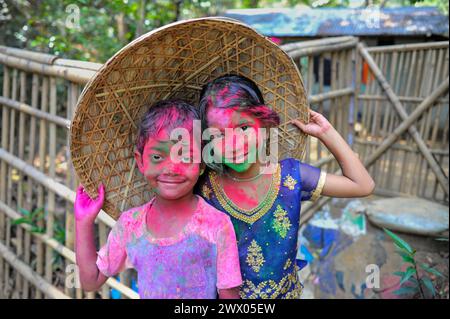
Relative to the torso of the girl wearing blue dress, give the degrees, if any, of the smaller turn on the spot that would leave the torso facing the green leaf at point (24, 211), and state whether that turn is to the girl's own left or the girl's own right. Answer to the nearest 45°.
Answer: approximately 135° to the girl's own right

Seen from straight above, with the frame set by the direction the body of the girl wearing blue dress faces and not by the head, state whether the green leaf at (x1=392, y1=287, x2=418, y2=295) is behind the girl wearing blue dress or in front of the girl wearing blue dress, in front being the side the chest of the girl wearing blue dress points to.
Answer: behind

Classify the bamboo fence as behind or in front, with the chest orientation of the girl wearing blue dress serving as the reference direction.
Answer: behind

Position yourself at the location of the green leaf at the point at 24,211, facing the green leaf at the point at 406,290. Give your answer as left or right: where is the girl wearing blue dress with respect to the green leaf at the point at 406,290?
right

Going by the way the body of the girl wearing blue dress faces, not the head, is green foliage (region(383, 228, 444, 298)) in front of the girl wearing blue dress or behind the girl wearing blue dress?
behind

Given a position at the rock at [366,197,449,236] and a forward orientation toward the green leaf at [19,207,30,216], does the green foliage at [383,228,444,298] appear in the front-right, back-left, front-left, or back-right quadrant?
front-left

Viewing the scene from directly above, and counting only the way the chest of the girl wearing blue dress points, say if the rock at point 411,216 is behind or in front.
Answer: behind

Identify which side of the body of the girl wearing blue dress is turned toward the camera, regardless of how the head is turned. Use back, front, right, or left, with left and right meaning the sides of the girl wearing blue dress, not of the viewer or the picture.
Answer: front

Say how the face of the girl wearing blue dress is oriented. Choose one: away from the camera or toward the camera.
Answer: toward the camera
